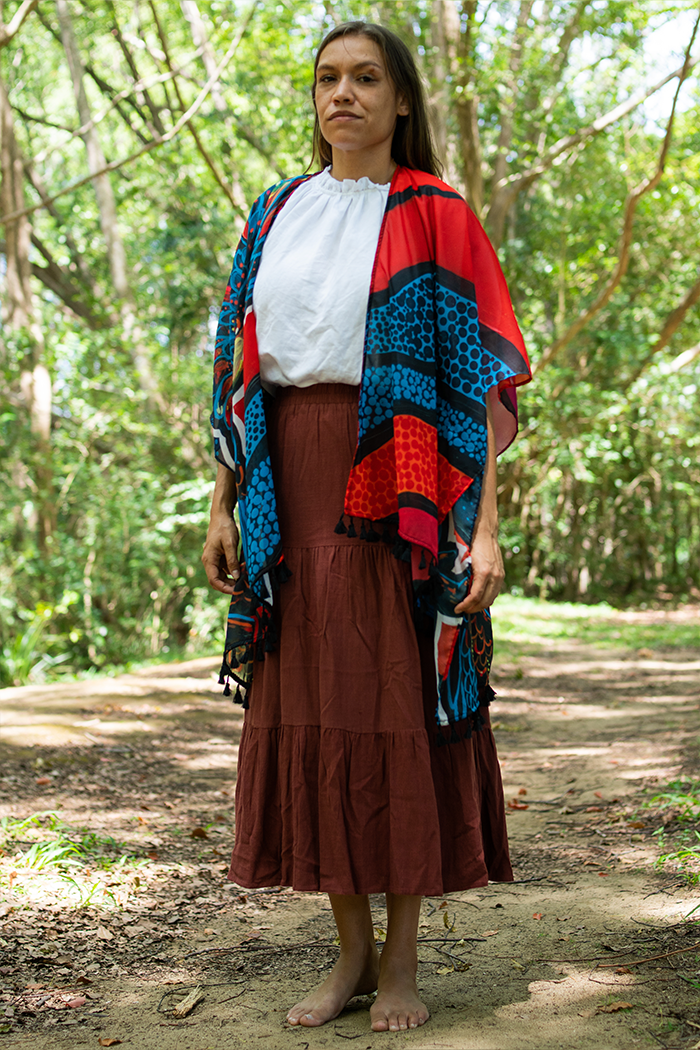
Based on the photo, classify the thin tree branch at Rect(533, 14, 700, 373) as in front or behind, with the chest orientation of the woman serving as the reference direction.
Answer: behind

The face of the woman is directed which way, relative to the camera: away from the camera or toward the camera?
toward the camera

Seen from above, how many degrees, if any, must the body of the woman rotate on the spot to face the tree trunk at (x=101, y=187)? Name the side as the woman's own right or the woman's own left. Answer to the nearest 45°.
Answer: approximately 135° to the woman's own right

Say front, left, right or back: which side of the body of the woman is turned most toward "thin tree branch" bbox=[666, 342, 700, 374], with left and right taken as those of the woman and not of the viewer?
back

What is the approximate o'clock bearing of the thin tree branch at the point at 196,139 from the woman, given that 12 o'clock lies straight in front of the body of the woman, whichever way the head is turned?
The thin tree branch is roughly at 4 o'clock from the woman.

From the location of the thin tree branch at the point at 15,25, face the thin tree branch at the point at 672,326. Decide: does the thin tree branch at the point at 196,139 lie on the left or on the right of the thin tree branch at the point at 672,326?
left

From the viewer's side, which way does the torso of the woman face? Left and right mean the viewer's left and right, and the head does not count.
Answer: facing the viewer and to the left of the viewer
